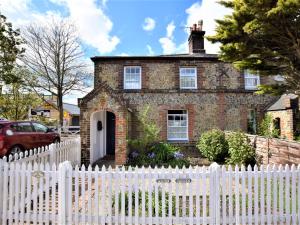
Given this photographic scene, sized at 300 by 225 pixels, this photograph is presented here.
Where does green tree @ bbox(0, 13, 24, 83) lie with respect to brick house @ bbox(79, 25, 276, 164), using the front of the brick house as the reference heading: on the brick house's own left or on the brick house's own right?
on the brick house's own right

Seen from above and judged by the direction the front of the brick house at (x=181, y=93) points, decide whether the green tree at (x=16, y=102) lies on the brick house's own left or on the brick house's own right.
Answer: on the brick house's own right

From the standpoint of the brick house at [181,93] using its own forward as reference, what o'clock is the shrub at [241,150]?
The shrub is roughly at 11 o'clock from the brick house.

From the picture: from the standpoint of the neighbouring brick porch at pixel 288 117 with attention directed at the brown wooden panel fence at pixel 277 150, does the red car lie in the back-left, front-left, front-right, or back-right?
front-right

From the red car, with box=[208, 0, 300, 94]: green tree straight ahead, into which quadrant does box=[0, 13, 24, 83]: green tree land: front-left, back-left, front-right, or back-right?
back-left

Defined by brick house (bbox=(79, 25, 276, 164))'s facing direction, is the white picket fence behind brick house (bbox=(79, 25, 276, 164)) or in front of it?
in front

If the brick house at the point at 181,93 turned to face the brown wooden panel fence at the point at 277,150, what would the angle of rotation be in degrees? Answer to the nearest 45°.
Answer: approximately 45° to its left

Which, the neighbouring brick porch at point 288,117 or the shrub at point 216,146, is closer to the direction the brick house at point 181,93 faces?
the shrub

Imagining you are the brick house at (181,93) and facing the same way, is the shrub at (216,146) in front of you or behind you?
in front

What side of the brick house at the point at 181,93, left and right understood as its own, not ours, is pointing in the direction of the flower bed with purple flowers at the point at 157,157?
front

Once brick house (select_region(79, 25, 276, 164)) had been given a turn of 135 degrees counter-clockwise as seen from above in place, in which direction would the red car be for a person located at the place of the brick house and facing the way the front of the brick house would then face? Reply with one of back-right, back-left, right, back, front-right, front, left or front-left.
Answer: back

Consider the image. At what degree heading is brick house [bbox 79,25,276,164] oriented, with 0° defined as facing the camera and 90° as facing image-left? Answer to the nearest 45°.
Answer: approximately 0°
